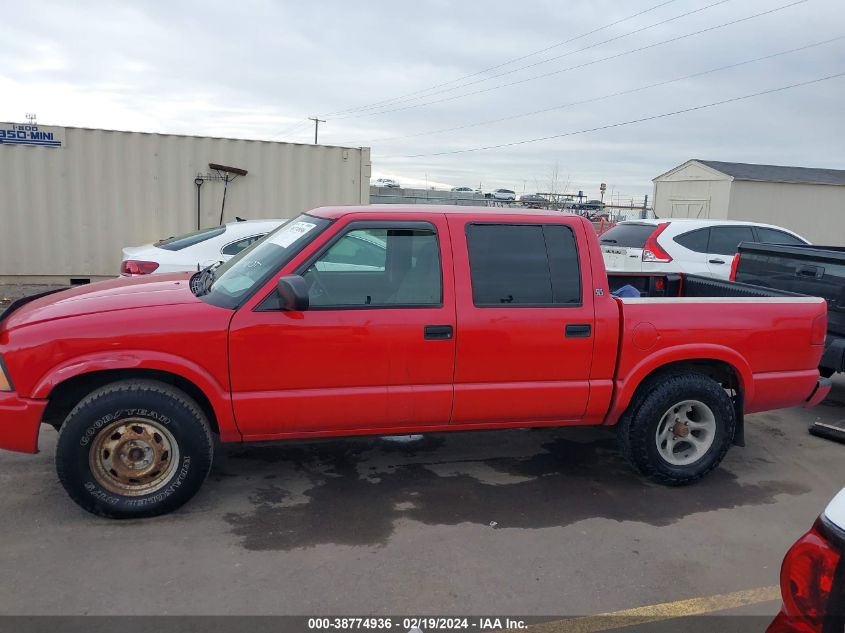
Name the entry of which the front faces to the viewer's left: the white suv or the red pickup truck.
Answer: the red pickup truck

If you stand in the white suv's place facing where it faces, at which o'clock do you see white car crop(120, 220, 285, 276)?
The white car is roughly at 6 o'clock from the white suv.

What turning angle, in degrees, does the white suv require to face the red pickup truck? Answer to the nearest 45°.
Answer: approximately 135° to its right

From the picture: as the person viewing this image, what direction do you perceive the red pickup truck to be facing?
facing to the left of the viewer

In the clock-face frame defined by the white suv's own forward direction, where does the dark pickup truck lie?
The dark pickup truck is roughly at 4 o'clock from the white suv.

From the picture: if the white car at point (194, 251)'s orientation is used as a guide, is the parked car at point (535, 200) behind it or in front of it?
in front

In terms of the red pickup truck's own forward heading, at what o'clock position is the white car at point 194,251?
The white car is roughly at 2 o'clock from the red pickup truck.

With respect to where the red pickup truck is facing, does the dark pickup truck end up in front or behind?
behind

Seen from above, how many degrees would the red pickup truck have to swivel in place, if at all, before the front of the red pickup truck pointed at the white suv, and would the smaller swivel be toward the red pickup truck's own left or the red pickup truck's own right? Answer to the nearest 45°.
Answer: approximately 135° to the red pickup truck's own right

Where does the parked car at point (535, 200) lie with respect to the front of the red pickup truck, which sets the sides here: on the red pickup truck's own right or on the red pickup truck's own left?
on the red pickup truck's own right

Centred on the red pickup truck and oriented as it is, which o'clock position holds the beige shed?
The beige shed is roughly at 4 o'clock from the red pickup truck.

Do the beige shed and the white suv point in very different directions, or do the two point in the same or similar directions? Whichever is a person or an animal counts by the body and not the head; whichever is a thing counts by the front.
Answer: very different directions

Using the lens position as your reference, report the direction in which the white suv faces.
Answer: facing away from the viewer and to the right of the viewer

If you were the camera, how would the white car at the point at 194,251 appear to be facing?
facing away from the viewer and to the right of the viewer

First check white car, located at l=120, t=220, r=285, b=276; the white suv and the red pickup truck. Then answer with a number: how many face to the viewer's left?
1

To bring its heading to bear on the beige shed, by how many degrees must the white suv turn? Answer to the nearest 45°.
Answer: approximately 45° to its left

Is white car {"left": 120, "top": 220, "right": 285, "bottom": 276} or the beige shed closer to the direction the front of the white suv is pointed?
the beige shed
